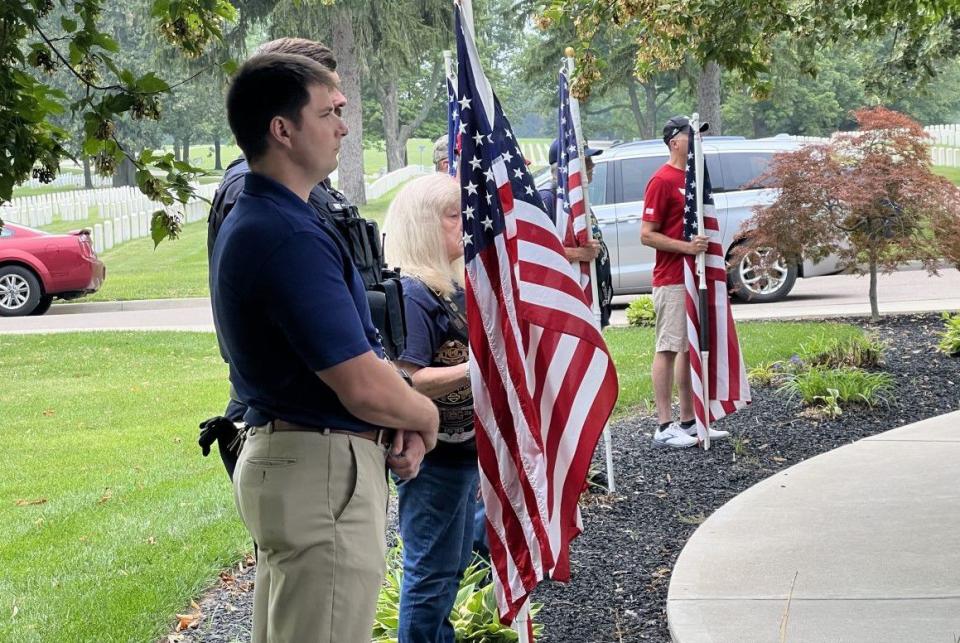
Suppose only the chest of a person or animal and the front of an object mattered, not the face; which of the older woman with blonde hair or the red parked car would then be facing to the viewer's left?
the red parked car

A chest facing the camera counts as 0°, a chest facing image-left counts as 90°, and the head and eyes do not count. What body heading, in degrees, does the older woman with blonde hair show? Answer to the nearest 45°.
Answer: approximately 315°

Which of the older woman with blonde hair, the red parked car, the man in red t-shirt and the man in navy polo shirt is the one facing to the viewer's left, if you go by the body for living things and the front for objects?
the red parked car

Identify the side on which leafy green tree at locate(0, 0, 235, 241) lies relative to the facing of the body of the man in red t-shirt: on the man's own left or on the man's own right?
on the man's own right

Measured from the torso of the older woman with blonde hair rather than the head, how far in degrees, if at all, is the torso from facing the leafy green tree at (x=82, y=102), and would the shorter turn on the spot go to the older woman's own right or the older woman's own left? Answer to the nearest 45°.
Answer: approximately 135° to the older woman's own right

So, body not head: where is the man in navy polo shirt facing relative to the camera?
to the viewer's right

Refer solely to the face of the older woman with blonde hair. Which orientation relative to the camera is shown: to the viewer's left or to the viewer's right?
to the viewer's right

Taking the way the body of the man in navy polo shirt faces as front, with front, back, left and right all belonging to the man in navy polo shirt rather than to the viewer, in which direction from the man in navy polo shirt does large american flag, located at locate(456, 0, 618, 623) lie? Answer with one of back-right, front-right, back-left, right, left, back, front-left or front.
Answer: front-left

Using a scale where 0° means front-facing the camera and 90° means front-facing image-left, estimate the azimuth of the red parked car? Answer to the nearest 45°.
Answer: approximately 90°

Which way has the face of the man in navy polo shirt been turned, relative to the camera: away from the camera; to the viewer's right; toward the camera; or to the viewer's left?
to the viewer's right

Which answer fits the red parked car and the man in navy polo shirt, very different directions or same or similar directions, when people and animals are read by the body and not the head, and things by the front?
very different directions

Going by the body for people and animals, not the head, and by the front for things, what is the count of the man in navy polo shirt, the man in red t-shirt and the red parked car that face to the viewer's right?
2

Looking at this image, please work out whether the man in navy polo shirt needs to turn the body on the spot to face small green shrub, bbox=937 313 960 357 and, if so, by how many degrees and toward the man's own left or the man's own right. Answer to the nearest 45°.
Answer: approximately 45° to the man's own left
